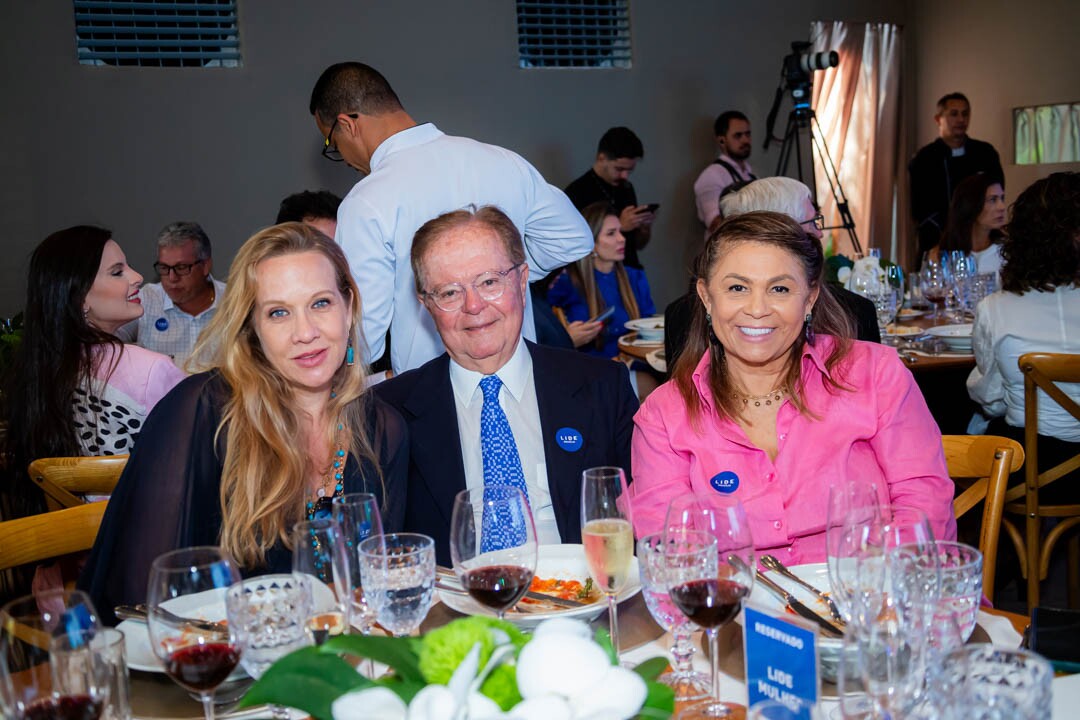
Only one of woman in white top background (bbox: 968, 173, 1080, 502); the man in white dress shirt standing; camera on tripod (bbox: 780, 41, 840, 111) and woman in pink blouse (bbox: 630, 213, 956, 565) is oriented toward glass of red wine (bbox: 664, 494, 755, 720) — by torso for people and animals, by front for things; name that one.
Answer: the woman in pink blouse

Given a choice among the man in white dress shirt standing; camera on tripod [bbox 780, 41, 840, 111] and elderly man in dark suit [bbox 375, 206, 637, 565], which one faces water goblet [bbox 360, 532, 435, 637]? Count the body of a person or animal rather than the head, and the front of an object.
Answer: the elderly man in dark suit

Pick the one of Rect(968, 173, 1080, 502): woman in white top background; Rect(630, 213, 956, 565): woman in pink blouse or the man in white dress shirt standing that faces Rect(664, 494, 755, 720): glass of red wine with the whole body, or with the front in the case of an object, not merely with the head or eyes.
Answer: the woman in pink blouse

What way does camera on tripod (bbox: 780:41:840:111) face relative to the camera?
to the viewer's right

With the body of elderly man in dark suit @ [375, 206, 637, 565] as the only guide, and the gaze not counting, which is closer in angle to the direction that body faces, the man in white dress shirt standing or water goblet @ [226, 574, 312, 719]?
the water goblet

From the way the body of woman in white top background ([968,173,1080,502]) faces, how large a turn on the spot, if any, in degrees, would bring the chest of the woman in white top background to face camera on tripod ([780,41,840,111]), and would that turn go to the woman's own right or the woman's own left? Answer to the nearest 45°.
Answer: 0° — they already face it

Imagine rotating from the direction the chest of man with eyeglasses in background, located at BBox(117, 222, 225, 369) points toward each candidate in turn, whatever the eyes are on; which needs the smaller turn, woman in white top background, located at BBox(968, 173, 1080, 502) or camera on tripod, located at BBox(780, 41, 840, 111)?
the woman in white top background

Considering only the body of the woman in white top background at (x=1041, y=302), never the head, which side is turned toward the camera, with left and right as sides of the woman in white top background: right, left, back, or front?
back

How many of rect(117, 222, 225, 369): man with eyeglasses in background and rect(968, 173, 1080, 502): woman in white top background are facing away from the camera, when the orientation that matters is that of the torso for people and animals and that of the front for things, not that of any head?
1
